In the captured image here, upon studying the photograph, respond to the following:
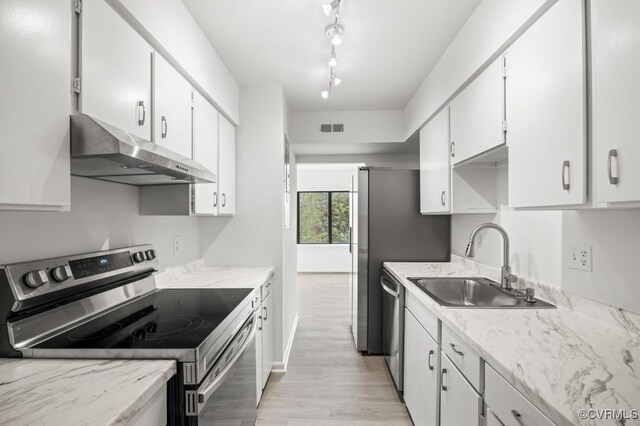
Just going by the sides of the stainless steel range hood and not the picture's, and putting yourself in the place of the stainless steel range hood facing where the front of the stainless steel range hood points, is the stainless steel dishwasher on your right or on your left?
on your left

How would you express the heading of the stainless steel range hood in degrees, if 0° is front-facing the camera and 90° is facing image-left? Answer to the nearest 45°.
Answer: approximately 315°

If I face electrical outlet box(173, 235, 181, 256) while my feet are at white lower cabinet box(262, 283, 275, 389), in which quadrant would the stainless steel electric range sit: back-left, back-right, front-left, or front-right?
front-left

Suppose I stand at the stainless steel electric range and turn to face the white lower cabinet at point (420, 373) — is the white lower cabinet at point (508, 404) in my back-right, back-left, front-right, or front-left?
front-right

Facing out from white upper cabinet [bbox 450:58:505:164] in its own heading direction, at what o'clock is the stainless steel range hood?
The stainless steel range hood is roughly at 12 o'clock from the white upper cabinet.

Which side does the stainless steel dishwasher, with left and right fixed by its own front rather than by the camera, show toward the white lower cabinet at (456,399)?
left

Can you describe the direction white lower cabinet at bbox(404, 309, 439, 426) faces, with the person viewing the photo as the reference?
facing to the left of the viewer

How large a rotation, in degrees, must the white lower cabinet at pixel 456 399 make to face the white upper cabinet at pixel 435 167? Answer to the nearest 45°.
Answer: approximately 135° to its right

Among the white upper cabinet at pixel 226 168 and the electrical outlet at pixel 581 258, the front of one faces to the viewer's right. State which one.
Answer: the white upper cabinet

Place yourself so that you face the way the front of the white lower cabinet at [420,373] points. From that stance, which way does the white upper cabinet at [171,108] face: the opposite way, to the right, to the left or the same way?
the opposite way

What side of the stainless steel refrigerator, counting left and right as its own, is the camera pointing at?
left

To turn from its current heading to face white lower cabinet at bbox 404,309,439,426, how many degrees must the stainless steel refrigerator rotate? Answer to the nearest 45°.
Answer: approximately 90° to its left

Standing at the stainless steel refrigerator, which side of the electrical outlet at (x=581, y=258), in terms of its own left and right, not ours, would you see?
right

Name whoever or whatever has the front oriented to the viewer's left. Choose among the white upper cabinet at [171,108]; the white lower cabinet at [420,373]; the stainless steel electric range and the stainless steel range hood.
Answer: the white lower cabinet

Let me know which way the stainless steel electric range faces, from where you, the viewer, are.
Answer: facing the viewer and to the right of the viewer

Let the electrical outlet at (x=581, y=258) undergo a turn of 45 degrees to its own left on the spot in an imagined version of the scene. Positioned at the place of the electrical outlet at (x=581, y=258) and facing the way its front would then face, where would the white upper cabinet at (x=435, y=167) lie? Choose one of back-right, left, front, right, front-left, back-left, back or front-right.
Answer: back-right

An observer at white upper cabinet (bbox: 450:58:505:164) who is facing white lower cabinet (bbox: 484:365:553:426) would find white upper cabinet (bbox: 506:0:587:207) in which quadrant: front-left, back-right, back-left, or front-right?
front-left

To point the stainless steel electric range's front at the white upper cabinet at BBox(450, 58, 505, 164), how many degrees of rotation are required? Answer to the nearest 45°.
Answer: approximately 45° to its left

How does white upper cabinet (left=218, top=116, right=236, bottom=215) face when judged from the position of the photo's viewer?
facing to the right of the viewer

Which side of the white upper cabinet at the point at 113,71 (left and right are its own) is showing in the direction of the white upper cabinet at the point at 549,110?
front
